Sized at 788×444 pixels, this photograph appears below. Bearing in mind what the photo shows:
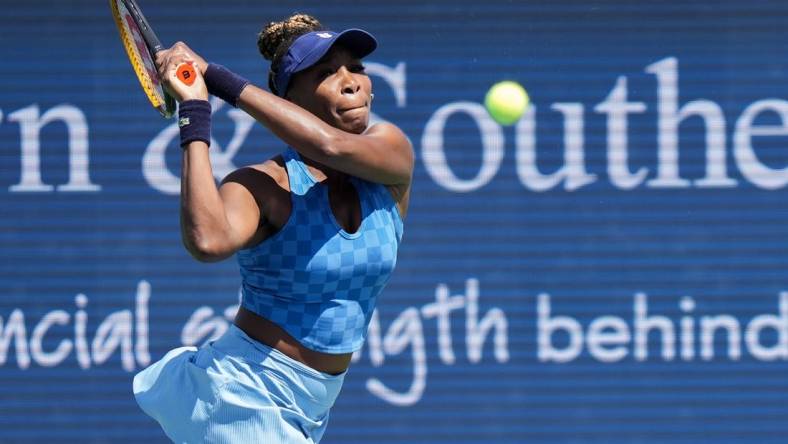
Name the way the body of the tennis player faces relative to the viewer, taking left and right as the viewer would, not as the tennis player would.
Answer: facing the viewer and to the right of the viewer

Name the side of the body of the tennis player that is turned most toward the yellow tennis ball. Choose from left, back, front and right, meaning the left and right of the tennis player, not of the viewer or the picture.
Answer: left

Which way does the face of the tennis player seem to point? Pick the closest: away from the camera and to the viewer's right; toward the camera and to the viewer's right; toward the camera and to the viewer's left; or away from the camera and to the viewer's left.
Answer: toward the camera and to the viewer's right
